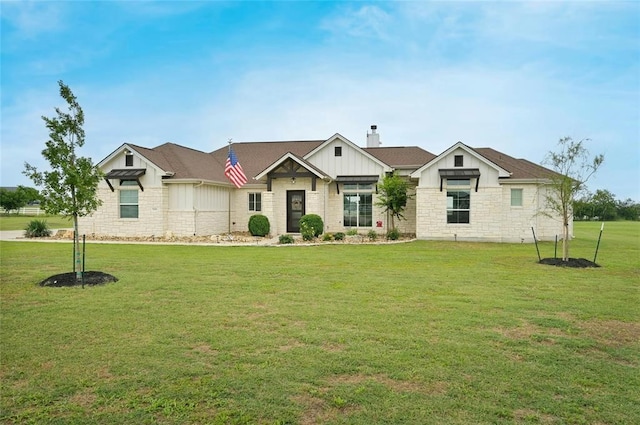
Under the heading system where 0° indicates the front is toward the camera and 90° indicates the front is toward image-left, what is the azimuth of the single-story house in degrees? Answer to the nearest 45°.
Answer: approximately 0°

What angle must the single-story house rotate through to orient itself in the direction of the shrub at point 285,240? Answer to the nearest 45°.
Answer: approximately 45° to its right

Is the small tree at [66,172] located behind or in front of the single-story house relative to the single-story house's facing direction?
in front
